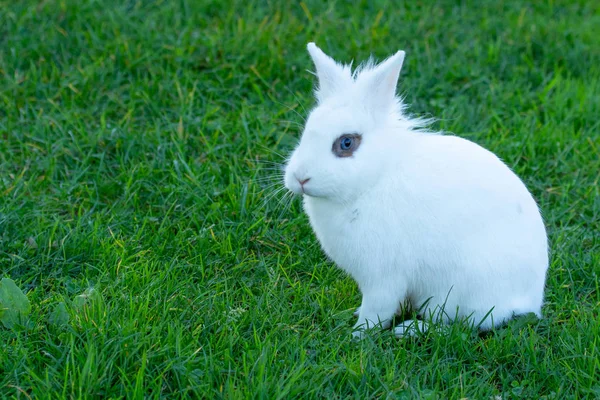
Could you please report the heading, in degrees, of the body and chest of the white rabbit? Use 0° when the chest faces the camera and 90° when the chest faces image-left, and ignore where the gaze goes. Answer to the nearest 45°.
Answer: approximately 90°
